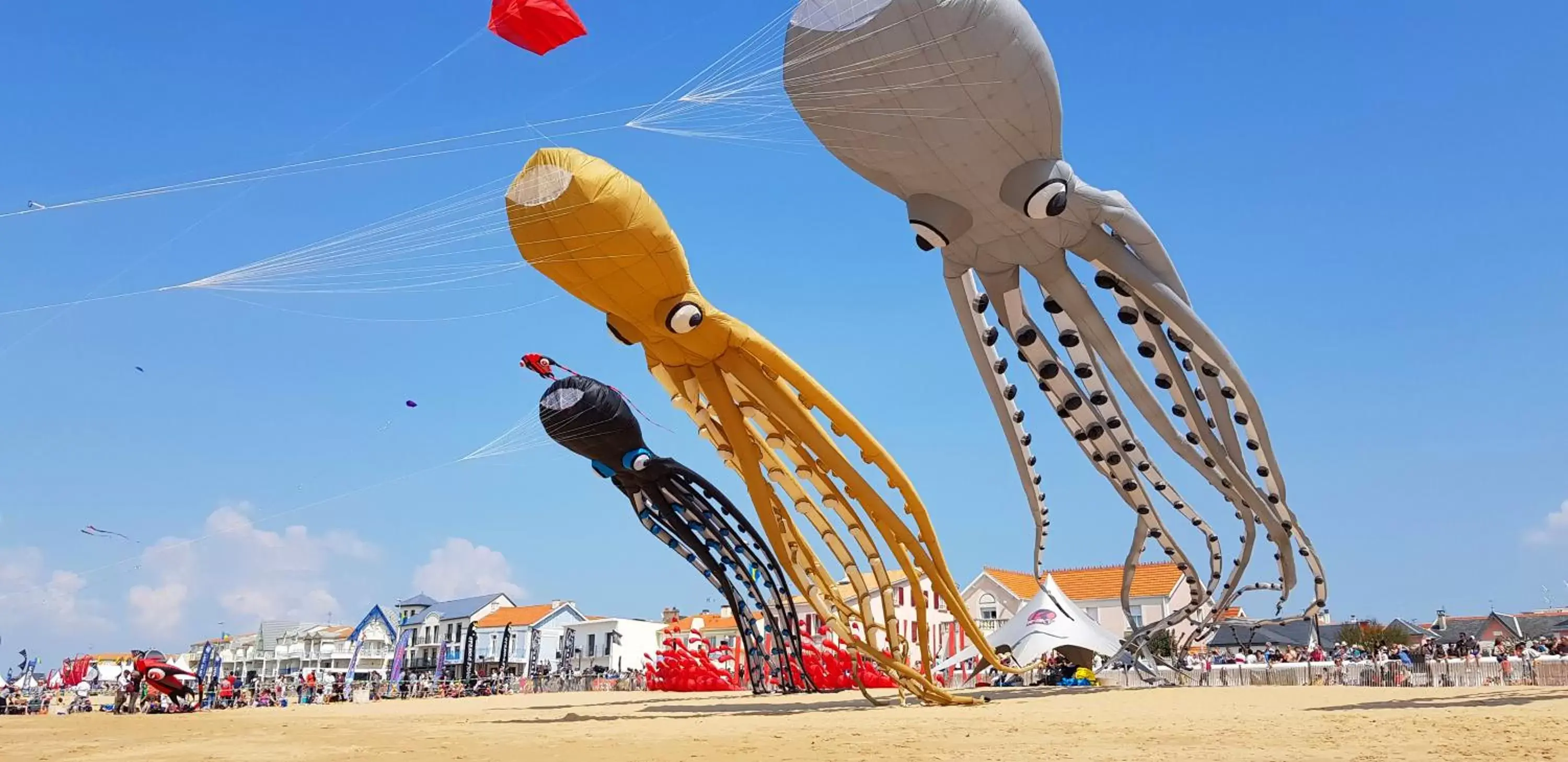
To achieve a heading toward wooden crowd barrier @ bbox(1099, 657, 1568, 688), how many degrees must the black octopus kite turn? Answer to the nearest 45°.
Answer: approximately 135° to its left

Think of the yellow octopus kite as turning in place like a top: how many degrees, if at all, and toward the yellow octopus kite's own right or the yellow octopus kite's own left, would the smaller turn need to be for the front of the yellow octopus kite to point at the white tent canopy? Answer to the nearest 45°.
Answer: approximately 180°

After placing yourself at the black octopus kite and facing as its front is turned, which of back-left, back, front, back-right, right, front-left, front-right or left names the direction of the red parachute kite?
front-left

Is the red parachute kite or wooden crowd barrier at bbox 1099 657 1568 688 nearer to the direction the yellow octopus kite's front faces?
the red parachute kite

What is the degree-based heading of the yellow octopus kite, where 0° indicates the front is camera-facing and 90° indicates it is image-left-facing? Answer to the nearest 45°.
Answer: approximately 45°

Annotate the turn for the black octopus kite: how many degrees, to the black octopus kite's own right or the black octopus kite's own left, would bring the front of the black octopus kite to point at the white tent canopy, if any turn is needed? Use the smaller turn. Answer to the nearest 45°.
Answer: approximately 180°

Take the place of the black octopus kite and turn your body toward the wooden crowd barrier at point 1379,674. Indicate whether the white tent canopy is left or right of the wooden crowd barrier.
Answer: left
